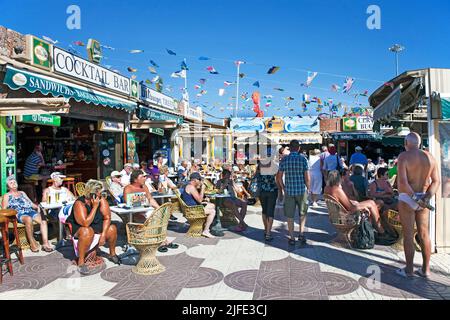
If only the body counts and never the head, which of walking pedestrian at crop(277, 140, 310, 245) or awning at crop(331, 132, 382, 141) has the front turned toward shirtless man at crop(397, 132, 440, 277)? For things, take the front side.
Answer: the awning

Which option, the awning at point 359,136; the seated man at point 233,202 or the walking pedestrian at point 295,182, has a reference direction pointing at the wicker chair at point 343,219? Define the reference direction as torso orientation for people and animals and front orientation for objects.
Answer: the awning

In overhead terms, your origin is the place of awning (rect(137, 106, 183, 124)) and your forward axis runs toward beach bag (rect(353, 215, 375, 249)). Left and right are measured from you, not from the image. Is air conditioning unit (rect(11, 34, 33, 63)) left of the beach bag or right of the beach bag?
right

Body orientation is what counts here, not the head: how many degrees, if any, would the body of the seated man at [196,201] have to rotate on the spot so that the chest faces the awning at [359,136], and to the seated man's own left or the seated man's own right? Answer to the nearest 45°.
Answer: approximately 45° to the seated man's own left

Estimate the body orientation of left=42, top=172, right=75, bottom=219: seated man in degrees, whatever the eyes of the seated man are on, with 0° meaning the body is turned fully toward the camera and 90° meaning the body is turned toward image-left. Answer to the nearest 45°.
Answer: approximately 0°

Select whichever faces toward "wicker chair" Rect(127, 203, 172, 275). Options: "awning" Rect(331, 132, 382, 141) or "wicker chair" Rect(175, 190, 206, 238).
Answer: the awning

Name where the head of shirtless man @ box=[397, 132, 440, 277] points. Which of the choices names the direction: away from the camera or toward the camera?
away from the camera

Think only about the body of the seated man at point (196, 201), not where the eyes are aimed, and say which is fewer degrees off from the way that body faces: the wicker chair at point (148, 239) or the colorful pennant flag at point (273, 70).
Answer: the colorful pennant flag

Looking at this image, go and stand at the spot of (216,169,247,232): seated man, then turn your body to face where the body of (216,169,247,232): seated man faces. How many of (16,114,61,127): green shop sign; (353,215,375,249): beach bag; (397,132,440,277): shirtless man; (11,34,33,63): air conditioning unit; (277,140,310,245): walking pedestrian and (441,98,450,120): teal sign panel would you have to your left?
4

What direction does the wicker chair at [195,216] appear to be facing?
to the viewer's right

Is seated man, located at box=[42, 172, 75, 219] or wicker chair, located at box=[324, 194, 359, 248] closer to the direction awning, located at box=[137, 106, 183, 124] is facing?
the wicker chair

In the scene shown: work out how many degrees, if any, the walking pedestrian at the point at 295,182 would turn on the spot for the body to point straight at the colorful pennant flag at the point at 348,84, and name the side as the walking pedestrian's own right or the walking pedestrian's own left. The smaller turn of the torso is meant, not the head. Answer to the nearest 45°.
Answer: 0° — they already face it
